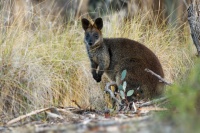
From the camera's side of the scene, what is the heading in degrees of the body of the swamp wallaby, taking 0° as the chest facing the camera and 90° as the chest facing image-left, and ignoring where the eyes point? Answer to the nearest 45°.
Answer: approximately 45°
